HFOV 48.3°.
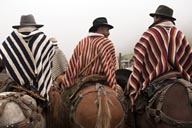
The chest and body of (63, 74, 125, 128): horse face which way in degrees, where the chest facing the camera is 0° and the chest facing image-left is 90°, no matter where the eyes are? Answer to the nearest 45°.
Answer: approximately 180°

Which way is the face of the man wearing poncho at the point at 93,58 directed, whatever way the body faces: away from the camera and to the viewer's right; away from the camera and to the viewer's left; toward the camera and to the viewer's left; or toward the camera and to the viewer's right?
away from the camera and to the viewer's right

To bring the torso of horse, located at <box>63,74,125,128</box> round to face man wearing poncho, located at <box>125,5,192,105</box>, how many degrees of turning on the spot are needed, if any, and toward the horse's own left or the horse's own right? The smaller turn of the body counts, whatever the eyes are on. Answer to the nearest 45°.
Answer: approximately 90° to the horse's own right

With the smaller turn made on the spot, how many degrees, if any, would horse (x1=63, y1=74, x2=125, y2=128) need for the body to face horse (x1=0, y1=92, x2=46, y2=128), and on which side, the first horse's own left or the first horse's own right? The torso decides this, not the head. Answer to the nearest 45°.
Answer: approximately 135° to the first horse's own left

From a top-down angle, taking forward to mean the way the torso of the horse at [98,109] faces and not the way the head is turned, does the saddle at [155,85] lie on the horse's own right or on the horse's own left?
on the horse's own right
